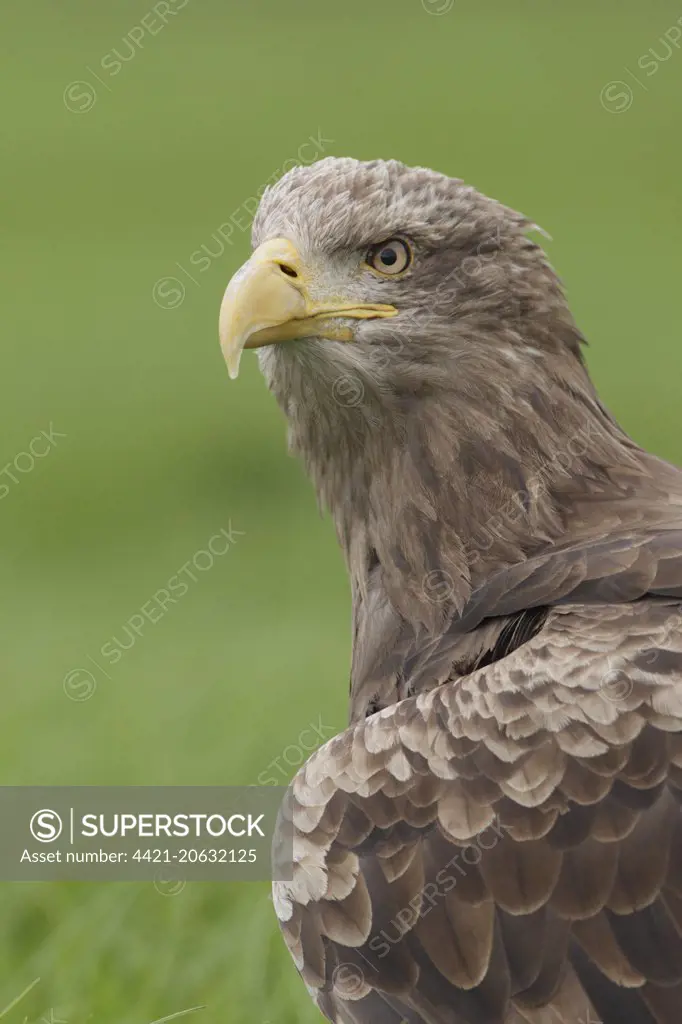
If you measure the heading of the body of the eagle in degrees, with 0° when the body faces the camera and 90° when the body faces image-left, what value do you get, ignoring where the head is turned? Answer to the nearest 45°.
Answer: approximately 90°
